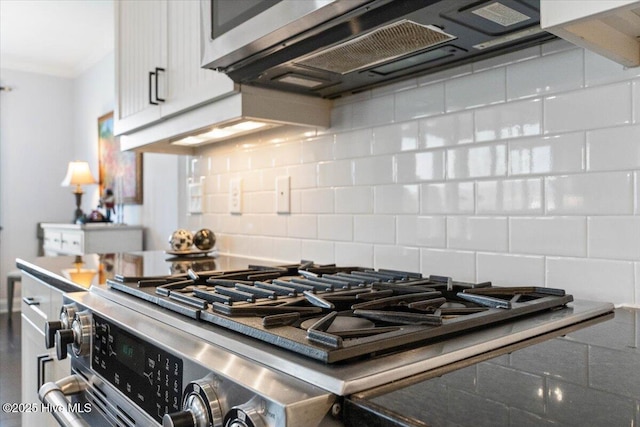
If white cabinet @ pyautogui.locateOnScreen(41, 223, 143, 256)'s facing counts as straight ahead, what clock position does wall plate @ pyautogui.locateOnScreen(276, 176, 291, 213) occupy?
The wall plate is roughly at 10 o'clock from the white cabinet.

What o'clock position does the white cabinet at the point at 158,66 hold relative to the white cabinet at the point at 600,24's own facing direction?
the white cabinet at the point at 158,66 is roughly at 2 o'clock from the white cabinet at the point at 600,24.

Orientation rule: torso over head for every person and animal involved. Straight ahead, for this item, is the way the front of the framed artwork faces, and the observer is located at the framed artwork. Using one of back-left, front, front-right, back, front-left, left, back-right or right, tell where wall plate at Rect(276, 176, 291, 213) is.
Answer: front-left

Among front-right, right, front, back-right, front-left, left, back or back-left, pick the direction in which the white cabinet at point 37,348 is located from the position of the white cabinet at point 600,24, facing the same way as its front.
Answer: front-right

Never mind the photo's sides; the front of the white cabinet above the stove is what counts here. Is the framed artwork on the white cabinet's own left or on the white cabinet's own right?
on the white cabinet's own right
